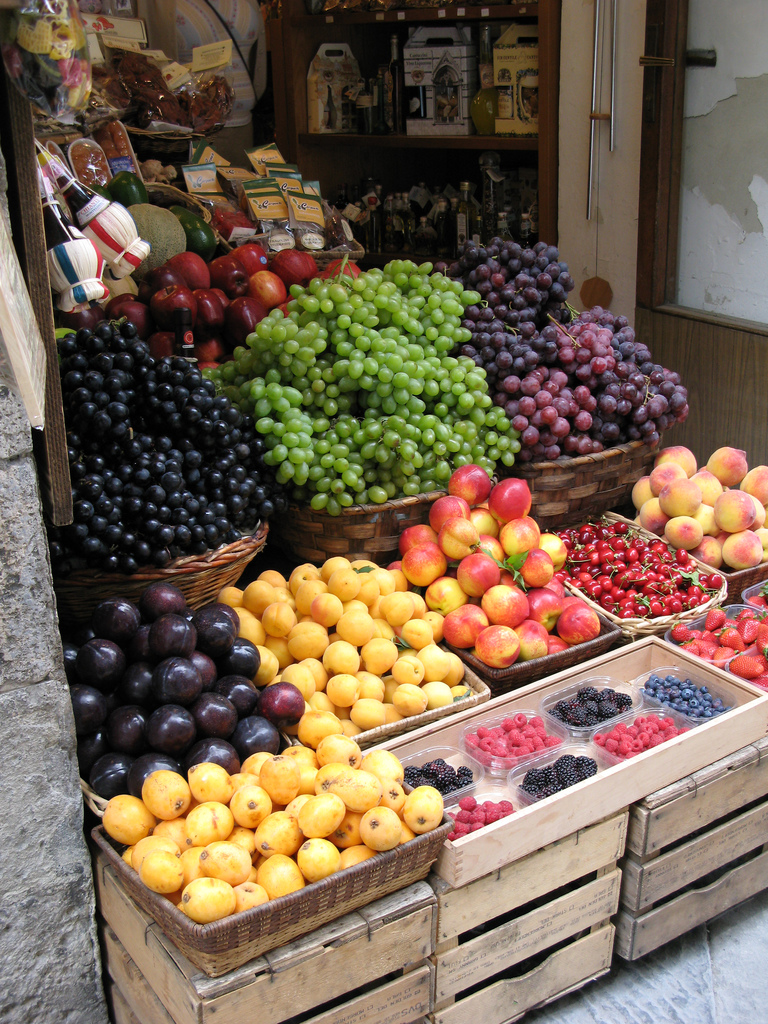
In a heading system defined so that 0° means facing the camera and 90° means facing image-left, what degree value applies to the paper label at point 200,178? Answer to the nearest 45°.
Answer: approximately 0°

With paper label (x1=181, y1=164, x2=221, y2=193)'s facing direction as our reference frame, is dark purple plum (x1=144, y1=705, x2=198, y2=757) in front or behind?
in front

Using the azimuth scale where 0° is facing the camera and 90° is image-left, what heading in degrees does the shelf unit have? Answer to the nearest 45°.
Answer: approximately 0°

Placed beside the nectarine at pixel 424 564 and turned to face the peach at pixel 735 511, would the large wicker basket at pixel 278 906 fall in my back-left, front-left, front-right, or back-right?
back-right

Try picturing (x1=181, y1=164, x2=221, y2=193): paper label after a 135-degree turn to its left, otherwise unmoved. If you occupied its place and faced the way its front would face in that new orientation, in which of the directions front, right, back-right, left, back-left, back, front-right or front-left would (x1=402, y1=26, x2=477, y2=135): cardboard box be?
front

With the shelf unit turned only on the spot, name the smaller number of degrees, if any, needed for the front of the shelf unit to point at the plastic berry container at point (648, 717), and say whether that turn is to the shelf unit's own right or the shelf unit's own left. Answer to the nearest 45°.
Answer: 0° — it already faces it

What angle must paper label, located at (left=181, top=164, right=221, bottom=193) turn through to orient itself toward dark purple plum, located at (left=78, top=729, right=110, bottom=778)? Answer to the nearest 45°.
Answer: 0° — it already faces it

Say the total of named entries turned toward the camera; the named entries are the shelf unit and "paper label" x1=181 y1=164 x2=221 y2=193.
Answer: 2

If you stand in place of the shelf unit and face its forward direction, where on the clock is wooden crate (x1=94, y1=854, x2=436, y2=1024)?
The wooden crate is roughly at 12 o'clock from the shelf unit.

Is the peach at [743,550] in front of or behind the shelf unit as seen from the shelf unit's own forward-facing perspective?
in front

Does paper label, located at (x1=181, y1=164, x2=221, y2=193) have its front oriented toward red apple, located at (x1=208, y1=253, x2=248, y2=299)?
yes

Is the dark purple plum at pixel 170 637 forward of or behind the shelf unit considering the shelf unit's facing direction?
forward
